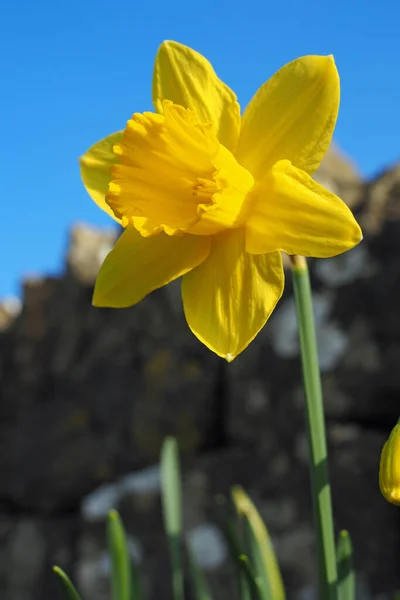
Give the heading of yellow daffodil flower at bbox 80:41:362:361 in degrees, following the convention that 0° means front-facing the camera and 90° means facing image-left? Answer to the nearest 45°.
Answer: approximately 45°
